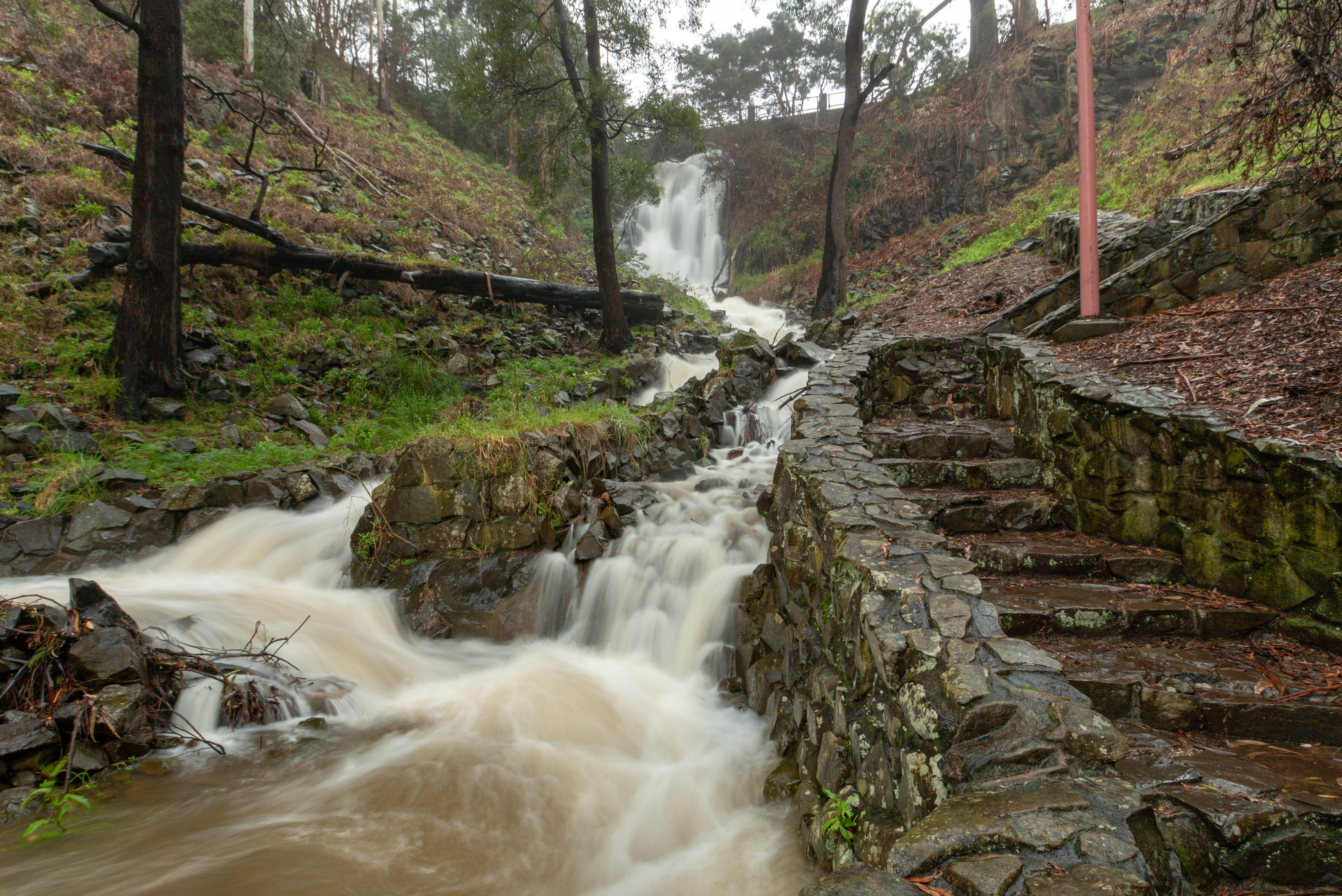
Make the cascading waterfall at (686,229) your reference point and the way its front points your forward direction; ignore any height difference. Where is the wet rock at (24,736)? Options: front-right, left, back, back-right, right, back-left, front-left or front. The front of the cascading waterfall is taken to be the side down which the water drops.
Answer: front

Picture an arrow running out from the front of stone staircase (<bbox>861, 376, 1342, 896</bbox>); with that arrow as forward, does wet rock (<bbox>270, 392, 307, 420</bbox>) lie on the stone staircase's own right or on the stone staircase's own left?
on the stone staircase's own right

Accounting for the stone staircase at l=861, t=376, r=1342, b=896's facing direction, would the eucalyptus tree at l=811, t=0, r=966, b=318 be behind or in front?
behind

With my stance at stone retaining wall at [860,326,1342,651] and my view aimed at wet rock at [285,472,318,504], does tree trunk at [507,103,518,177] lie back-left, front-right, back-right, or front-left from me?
front-right

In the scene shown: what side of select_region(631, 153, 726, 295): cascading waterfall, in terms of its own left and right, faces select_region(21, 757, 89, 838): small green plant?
front

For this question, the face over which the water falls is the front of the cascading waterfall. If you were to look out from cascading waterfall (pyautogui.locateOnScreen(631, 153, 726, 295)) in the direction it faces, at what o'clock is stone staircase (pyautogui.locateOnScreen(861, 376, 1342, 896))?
The stone staircase is roughly at 12 o'clock from the cascading waterfall.

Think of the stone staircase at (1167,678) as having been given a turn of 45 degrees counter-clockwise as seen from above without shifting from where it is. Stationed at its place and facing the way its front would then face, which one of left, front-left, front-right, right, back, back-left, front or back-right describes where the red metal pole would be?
back-left

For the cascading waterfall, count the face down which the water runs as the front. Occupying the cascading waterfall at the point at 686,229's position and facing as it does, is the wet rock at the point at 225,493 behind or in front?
in front

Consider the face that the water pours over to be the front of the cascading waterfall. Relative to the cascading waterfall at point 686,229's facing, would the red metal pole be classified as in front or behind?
in front

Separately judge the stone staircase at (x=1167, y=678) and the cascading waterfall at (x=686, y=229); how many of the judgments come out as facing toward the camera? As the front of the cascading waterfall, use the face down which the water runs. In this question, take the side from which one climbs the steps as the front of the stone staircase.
2

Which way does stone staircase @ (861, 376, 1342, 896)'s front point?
toward the camera

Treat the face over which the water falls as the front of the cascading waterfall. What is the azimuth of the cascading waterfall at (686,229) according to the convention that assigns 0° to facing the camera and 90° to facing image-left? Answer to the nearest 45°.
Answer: approximately 0°
